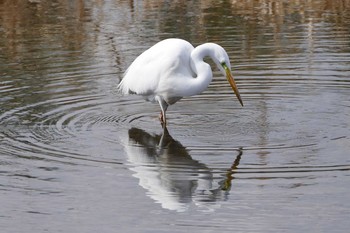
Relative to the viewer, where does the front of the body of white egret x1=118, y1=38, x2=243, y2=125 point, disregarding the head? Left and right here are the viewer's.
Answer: facing to the right of the viewer
